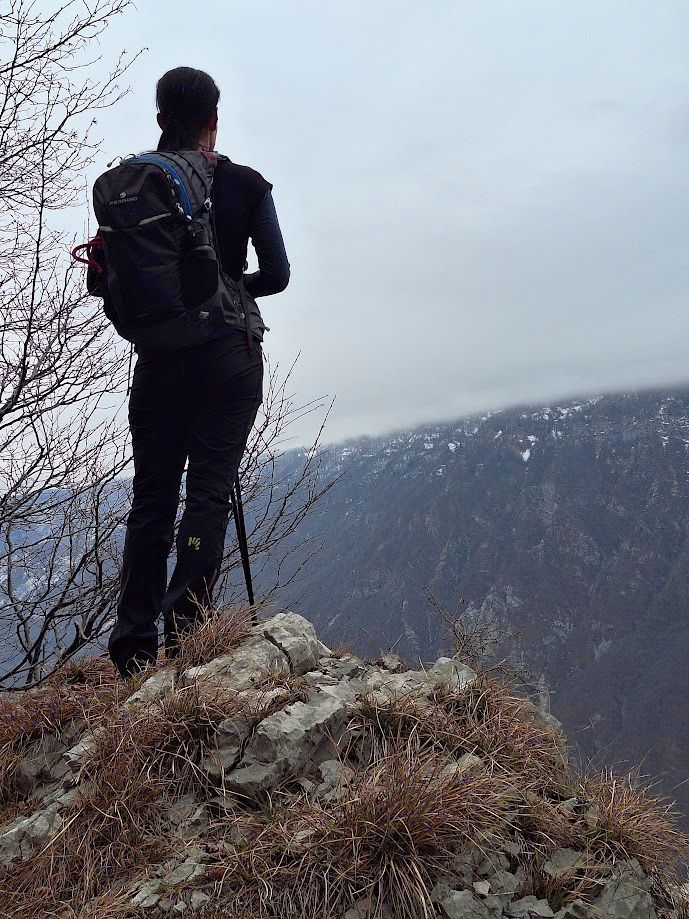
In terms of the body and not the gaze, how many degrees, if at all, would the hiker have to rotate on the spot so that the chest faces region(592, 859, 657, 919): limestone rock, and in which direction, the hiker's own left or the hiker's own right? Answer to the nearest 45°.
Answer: approximately 90° to the hiker's own right

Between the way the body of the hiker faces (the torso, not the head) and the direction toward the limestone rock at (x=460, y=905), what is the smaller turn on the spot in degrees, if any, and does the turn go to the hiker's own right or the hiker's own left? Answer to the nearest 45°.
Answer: approximately 135° to the hiker's own right

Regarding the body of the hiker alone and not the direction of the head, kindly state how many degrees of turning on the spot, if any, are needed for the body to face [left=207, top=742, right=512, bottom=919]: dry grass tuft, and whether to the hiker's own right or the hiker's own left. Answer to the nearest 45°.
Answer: approximately 135° to the hiker's own right

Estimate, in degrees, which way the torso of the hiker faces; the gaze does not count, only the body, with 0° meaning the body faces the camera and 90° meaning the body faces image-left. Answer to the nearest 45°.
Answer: approximately 225°
